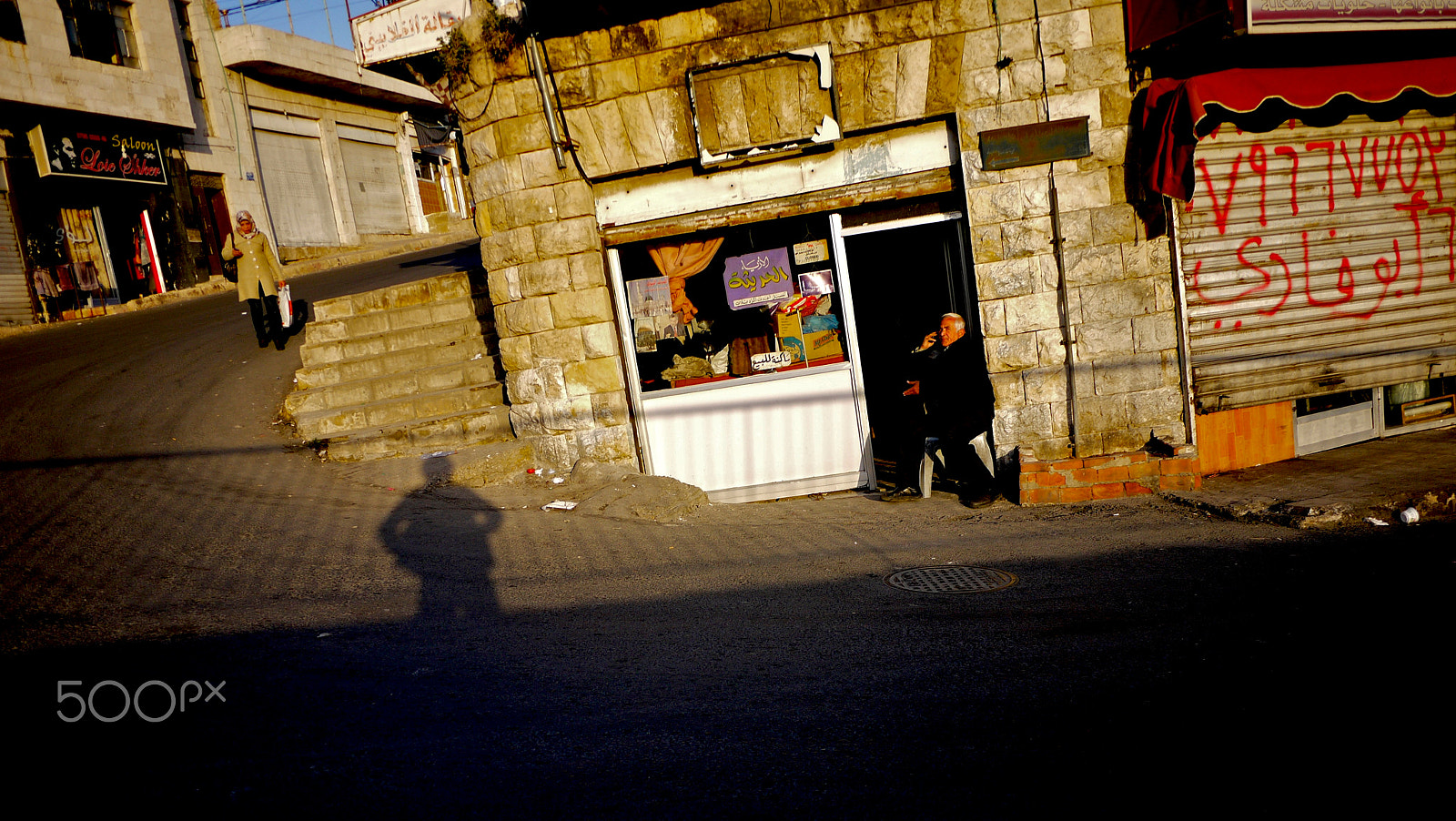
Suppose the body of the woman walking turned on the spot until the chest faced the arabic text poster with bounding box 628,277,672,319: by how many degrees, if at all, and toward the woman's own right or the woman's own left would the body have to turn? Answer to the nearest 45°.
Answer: approximately 45° to the woman's own left

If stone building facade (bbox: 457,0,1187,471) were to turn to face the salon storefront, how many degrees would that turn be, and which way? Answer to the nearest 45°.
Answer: approximately 135° to its right

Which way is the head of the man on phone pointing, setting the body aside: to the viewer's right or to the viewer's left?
to the viewer's left

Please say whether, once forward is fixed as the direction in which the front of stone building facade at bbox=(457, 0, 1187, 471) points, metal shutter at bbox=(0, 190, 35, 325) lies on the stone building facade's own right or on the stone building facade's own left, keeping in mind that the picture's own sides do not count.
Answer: on the stone building facade's own right

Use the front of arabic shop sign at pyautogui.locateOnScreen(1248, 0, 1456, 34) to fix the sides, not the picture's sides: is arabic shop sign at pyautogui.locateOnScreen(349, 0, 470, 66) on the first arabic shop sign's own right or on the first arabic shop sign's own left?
on the first arabic shop sign's own right

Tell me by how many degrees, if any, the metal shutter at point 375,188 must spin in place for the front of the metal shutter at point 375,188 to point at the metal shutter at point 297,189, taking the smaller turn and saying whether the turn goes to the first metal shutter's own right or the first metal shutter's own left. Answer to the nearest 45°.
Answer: approximately 45° to the first metal shutter's own right

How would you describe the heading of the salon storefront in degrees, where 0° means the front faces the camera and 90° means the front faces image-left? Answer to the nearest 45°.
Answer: approximately 315°
